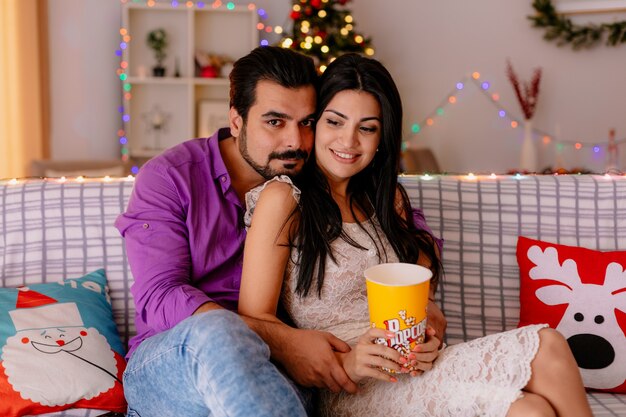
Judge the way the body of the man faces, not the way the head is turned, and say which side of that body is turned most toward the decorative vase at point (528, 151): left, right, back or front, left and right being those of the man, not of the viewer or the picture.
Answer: left

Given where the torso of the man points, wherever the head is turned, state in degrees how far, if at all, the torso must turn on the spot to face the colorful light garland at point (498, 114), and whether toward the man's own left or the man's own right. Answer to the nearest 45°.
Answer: approximately 90° to the man's own left

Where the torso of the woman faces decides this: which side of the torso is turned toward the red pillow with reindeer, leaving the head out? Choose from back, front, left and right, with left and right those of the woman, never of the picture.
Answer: left

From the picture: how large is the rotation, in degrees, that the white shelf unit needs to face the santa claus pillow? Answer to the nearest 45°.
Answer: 0° — it already faces it

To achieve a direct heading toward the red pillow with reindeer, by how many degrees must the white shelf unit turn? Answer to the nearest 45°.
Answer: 0° — it already faces it
